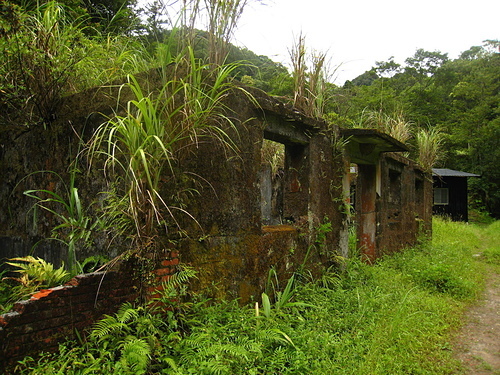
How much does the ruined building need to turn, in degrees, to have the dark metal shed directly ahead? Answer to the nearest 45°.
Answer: approximately 90° to its left

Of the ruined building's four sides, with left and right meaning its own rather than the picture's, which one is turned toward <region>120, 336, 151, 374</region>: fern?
right

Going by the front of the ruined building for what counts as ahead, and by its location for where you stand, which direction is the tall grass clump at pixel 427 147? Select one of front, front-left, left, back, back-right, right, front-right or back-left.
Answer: left

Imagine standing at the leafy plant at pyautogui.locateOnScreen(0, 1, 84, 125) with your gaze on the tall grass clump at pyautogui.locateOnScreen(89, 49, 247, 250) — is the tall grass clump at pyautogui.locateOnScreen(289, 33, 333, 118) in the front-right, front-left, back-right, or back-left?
front-left
